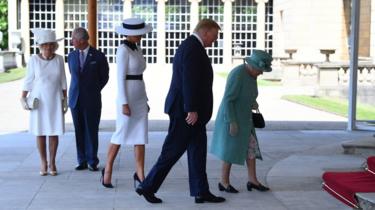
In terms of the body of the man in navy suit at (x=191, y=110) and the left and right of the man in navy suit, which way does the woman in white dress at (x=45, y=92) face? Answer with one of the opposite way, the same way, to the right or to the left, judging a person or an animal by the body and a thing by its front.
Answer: to the right

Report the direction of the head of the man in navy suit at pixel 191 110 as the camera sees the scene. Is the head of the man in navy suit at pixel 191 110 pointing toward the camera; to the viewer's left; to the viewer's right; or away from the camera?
to the viewer's right

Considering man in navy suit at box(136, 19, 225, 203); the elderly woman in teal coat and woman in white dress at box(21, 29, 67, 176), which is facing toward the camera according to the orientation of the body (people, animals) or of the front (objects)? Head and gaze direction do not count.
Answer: the woman in white dress

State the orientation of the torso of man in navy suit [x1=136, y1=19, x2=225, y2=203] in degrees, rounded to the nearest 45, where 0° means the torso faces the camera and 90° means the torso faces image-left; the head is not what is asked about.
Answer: approximately 270°

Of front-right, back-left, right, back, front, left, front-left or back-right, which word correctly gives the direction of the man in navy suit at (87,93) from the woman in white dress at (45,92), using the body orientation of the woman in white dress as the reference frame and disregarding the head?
back-left
